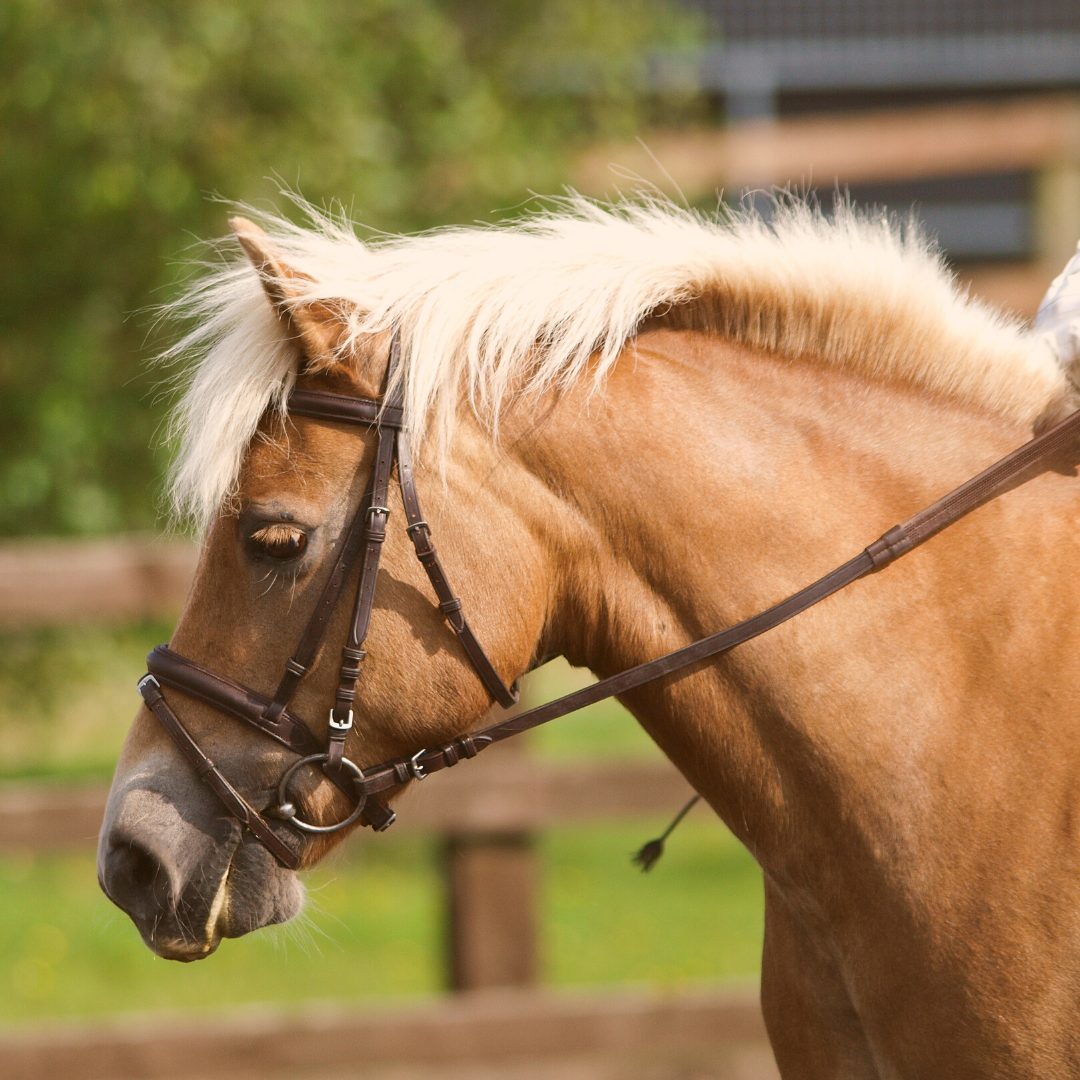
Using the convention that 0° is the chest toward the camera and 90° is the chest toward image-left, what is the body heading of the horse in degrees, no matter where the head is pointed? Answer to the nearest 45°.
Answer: approximately 90°

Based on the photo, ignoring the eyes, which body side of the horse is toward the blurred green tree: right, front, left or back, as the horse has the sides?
right
